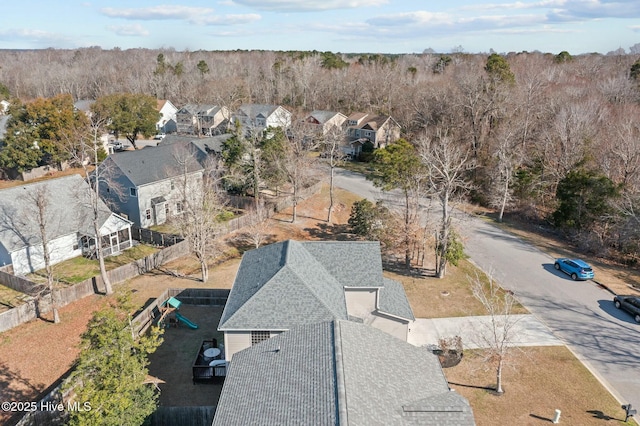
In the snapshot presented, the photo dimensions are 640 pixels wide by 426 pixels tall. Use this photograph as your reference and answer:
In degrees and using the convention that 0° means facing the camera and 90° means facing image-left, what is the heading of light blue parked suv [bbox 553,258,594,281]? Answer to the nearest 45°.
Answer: approximately 135°

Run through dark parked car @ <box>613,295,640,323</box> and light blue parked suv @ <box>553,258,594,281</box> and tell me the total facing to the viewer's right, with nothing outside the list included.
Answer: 0

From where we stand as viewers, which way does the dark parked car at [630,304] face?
facing away from the viewer and to the left of the viewer

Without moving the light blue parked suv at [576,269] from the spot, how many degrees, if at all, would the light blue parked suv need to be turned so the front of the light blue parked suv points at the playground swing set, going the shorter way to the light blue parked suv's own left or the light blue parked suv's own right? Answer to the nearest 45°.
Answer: approximately 90° to the light blue parked suv's own left

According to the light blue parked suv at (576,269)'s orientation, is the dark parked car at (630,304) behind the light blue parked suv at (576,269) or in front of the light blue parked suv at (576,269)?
behind

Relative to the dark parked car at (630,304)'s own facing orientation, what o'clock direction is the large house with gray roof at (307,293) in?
The large house with gray roof is roughly at 9 o'clock from the dark parked car.

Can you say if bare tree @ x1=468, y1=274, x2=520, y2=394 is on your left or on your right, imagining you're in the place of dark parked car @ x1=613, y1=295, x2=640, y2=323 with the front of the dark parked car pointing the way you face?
on your left

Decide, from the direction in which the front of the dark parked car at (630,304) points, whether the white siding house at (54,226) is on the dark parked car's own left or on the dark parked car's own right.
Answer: on the dark parked car's own left

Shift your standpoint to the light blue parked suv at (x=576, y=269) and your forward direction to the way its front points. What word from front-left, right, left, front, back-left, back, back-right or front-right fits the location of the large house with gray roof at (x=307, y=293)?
left

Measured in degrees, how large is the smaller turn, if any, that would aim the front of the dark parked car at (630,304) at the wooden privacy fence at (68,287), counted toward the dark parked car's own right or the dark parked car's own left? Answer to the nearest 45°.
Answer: approximately 90° to the dark parked car's own left

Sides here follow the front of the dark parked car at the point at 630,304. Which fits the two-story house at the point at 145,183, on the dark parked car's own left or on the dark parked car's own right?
on the dark parked car's own left
